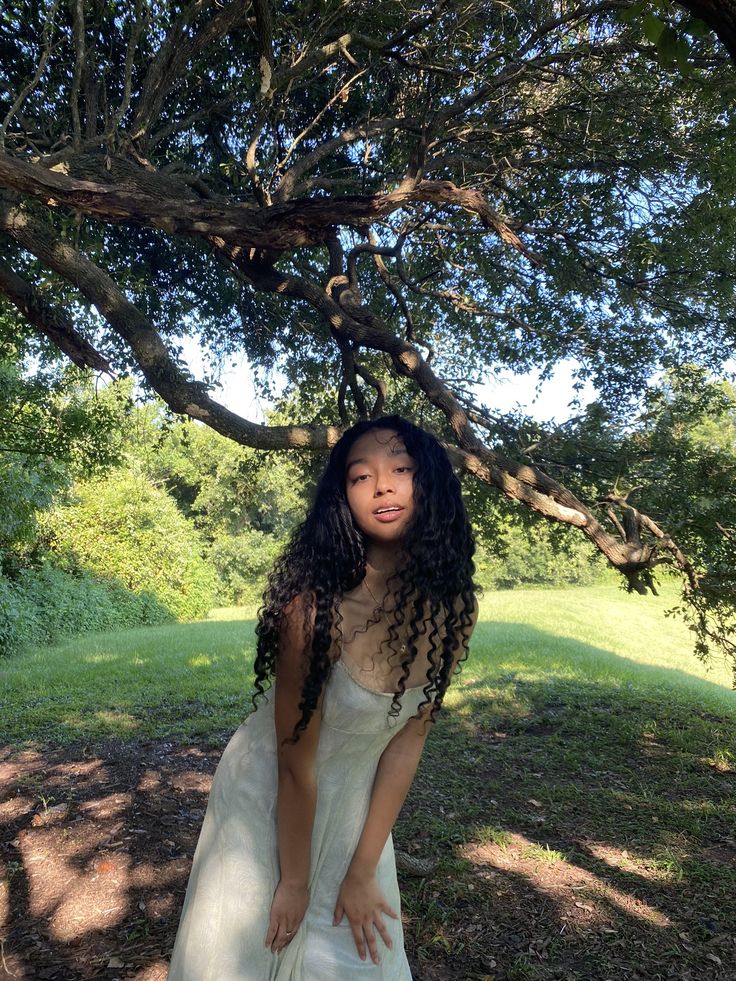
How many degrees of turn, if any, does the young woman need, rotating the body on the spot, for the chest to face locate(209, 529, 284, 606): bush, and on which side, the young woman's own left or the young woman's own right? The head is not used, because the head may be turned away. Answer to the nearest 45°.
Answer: approximately 135° to the young woman's own left

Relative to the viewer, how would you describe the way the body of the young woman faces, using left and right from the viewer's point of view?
facing the viewer and to the right of the viewer

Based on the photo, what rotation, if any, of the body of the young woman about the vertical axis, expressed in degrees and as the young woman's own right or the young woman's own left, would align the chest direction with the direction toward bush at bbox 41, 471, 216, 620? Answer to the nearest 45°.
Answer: approximately 135° to the young woman's own left

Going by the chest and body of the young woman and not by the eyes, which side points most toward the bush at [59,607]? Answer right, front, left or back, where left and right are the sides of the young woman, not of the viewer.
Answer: back

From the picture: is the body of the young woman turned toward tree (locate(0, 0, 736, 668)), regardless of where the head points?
no

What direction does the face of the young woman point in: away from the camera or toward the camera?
toward the camera

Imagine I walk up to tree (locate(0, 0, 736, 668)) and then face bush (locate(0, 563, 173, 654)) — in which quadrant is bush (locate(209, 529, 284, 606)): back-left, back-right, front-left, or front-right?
front-right
